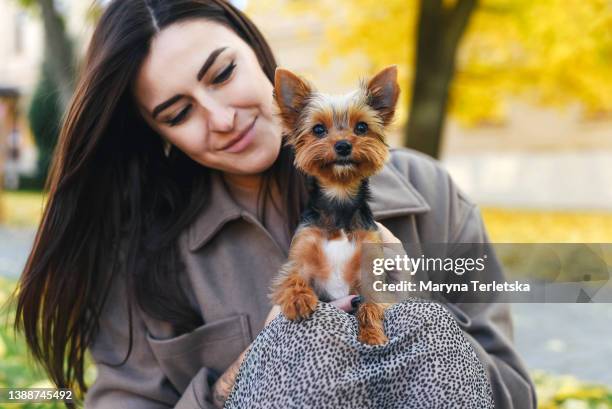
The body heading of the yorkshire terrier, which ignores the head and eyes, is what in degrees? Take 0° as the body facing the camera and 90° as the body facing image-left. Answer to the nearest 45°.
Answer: approximately 0°

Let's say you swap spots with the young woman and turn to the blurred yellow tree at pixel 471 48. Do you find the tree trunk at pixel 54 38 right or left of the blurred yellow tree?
left

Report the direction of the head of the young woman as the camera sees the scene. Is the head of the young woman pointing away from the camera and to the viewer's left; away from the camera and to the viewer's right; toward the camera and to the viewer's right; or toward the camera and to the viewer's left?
toward the camera and to the viewer's right

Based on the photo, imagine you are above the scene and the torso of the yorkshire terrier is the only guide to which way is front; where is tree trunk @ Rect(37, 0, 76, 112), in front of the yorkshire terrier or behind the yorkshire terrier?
behind
